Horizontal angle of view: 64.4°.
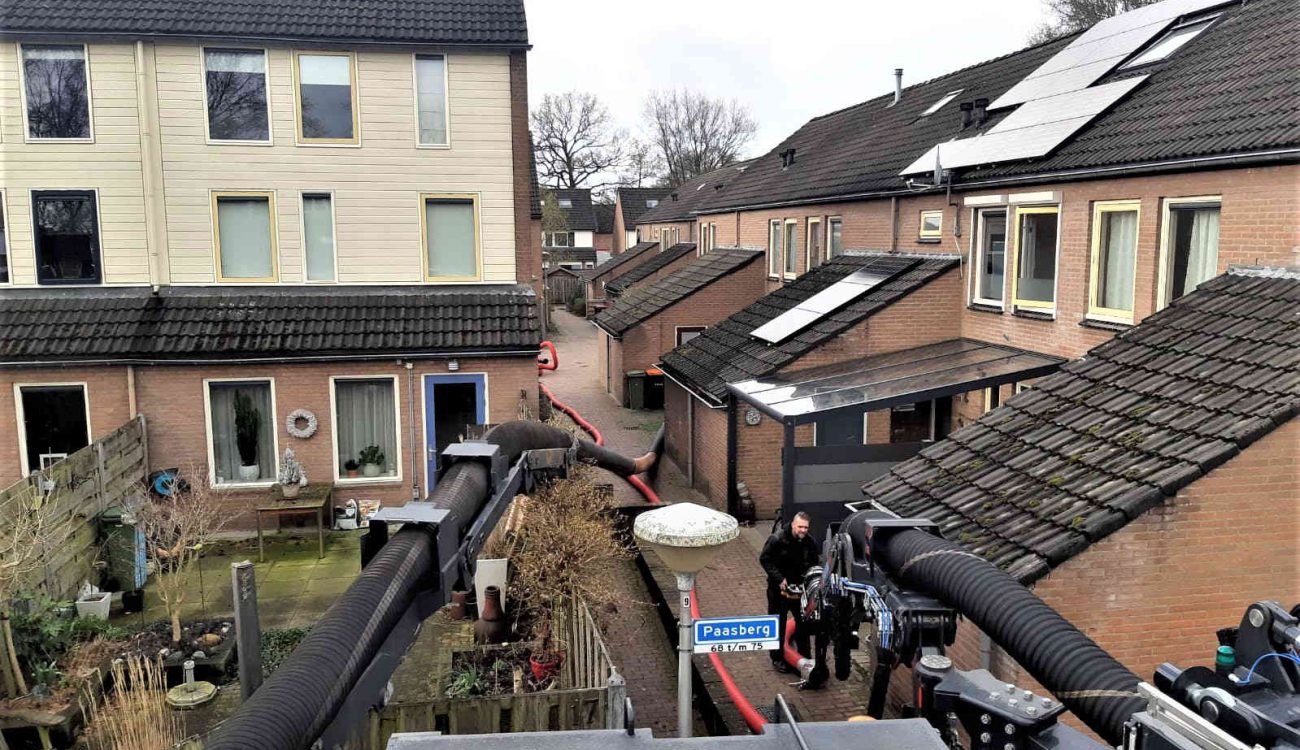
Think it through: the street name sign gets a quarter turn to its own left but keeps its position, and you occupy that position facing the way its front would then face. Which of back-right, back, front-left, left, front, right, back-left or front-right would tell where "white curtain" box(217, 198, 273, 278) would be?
back-left

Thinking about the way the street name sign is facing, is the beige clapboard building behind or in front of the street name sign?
behind

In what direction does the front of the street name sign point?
toward the camera

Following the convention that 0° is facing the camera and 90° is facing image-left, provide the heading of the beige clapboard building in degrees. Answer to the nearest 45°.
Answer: approximately 0°

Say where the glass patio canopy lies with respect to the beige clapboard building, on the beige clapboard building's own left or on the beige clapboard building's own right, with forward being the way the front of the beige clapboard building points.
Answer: on the beige clapboard building's own left

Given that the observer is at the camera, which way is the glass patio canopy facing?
facing the viewer and to the left of the viewer

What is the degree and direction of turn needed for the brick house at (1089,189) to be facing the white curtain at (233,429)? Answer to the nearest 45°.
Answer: approximately 45° to its right

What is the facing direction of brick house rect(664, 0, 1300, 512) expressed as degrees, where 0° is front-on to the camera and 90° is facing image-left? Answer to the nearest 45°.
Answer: approximately 45°

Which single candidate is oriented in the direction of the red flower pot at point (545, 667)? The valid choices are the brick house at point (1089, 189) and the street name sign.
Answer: the brick house

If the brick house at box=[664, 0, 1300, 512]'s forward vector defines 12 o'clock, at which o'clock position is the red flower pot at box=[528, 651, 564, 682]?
The red flower pot is roughly at 12 o'clock from the brick house.

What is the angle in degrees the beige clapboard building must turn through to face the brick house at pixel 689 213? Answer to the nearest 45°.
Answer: approximately 135° to its left

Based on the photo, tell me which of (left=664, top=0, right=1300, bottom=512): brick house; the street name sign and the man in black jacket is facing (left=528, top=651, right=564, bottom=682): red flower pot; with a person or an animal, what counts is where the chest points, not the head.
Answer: the brick house

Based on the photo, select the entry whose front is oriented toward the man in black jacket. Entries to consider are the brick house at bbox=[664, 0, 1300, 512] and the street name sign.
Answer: the brick house

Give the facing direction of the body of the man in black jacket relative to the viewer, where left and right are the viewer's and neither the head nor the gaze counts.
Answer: facing the viewer and to the right of the viewer
